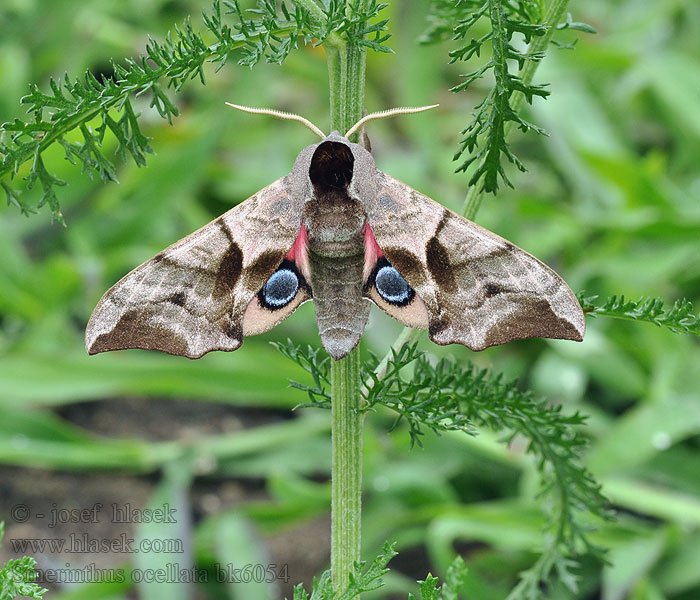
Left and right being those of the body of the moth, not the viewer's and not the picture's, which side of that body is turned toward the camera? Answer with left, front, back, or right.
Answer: back
